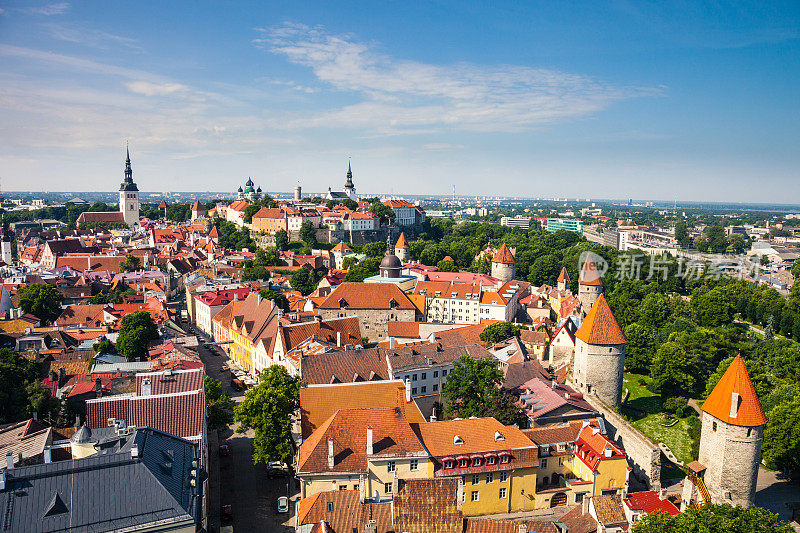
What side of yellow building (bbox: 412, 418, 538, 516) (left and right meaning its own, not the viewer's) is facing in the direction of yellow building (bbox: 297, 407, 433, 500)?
right

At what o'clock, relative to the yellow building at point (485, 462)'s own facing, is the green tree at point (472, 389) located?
The green tree is roughly at 6 o'clock from the yellow building.

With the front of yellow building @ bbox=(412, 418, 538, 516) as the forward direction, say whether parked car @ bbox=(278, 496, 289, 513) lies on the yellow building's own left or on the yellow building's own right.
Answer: on the yellow building's own right

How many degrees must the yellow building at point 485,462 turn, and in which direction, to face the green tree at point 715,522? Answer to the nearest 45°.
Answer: approximately 45° to its left

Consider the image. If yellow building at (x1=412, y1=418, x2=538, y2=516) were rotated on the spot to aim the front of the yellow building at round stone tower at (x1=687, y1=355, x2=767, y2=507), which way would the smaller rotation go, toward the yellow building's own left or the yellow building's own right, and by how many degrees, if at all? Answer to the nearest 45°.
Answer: approximately 90° to the yellow building's own left

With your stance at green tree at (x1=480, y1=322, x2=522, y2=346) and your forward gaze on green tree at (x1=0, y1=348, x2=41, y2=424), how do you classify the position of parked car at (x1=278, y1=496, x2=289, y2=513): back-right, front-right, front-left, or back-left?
front-left

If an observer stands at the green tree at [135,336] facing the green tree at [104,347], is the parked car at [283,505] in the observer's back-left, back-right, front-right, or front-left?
back-left

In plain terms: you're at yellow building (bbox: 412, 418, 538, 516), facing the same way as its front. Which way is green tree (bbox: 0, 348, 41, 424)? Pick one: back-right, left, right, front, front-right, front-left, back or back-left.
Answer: right

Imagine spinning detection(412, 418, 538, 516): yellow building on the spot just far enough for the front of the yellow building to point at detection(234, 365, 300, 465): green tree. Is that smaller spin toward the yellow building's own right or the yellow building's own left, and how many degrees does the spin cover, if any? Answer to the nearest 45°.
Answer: approximately 90° to the yellow building's own right

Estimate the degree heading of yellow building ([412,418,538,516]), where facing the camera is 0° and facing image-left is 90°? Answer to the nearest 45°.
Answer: approximately 0°

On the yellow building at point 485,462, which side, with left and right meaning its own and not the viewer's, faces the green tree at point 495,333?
back

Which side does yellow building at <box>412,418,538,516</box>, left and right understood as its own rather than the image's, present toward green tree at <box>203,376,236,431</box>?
right

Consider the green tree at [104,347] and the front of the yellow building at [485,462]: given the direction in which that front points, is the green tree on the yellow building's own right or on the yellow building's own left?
on the yellow building's own right
